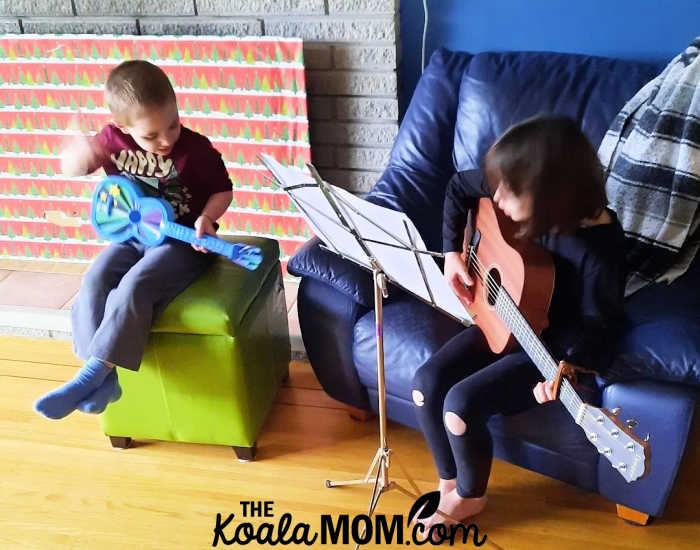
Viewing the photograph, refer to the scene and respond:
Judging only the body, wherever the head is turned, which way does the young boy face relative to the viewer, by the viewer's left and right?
facing the viewer and to the left of the viewer

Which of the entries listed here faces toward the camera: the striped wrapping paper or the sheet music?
the striped wrapping paper

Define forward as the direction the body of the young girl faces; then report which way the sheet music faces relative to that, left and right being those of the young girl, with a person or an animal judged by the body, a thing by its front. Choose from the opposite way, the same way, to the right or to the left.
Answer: the opposite way

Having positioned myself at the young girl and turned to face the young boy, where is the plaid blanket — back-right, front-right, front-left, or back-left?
back-right

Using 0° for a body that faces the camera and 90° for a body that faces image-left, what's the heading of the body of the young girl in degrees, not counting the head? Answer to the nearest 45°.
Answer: approximately 45°

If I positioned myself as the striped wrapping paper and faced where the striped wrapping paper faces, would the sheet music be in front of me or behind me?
in front

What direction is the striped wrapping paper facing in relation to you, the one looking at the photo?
facing the viewer

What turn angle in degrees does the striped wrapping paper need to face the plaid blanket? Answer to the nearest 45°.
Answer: approximately 45° to its left

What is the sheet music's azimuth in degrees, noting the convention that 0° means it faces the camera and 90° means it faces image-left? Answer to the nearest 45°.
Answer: approximately 225°

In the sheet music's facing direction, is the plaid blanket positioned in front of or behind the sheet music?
in front

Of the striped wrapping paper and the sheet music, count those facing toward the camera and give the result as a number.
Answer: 1

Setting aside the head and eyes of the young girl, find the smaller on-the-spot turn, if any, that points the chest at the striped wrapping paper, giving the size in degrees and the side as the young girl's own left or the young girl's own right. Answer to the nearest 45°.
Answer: approximately 90° to the young girl's own right

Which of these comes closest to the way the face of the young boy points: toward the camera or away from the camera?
toward the camera
